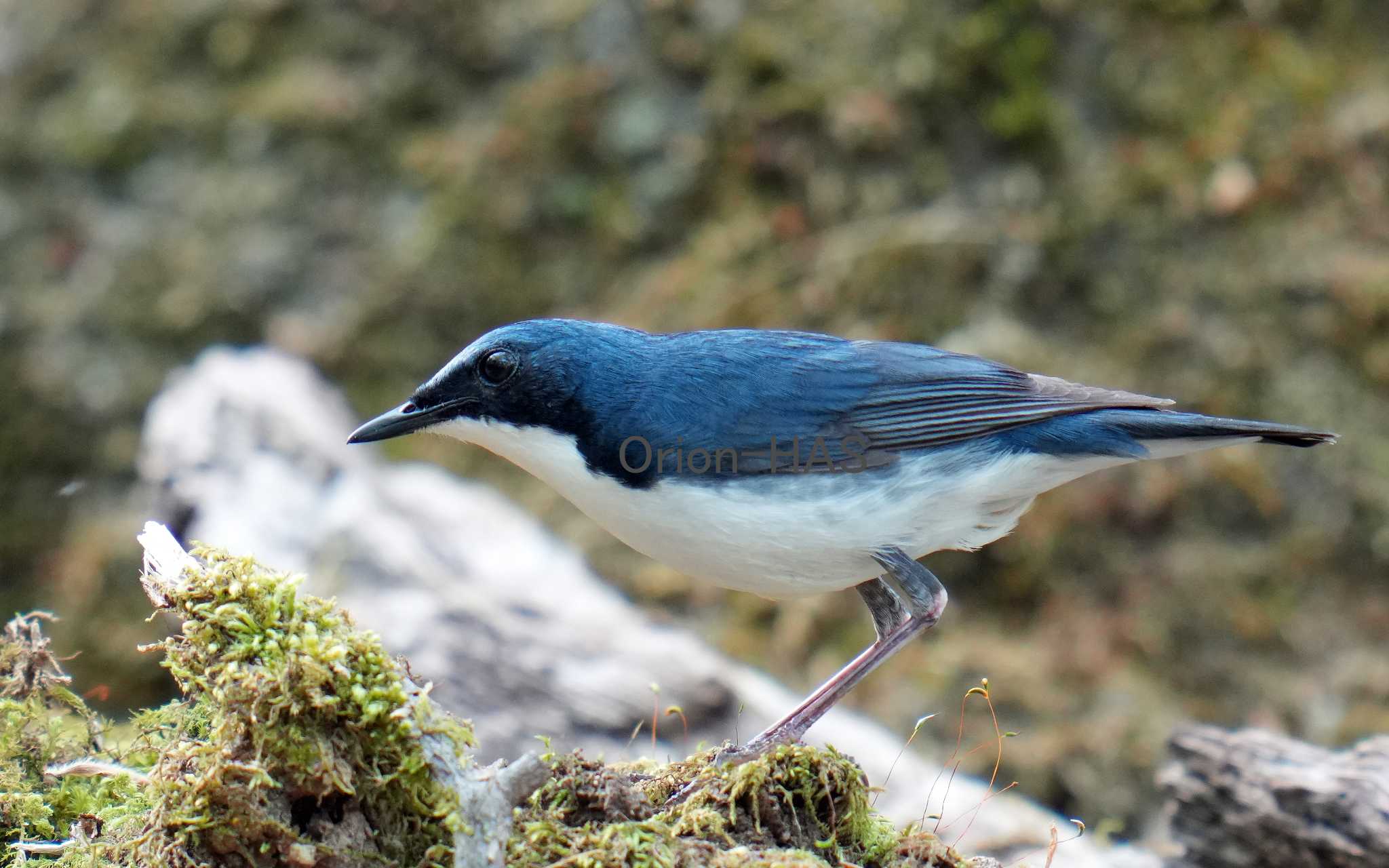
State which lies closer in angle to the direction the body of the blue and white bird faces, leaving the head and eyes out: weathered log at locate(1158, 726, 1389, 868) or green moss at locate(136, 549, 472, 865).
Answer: the green moss

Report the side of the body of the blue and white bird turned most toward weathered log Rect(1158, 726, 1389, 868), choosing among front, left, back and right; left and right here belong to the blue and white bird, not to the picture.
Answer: back

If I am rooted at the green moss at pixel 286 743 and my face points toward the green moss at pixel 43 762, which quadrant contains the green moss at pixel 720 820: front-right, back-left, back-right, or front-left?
back-right

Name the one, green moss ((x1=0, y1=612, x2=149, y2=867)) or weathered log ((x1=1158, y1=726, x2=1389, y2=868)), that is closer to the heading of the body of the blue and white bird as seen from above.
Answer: the green moss

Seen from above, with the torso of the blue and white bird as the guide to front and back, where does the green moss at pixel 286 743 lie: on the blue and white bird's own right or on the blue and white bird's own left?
on the blue and white bird's own left

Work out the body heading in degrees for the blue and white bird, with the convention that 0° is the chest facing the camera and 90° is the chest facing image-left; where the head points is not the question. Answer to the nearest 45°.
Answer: approximately 90°

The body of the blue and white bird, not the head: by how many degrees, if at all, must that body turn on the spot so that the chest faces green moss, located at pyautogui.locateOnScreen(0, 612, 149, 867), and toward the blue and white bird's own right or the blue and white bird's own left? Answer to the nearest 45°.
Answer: approximately 45° to the blue and white bird's own left
